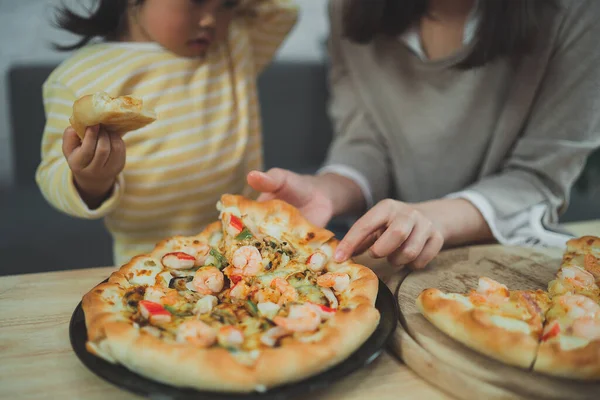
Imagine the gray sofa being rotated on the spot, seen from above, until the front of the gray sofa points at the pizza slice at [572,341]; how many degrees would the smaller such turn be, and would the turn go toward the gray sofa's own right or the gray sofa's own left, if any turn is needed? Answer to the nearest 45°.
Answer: approximately 45° to the gray sofa's own left

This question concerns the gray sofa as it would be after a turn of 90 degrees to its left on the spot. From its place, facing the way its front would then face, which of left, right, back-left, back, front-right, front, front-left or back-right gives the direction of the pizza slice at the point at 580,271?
front-right

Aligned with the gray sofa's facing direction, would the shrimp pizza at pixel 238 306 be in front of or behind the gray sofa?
in front

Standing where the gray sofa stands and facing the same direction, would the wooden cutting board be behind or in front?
in front

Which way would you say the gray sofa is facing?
toward the camera
